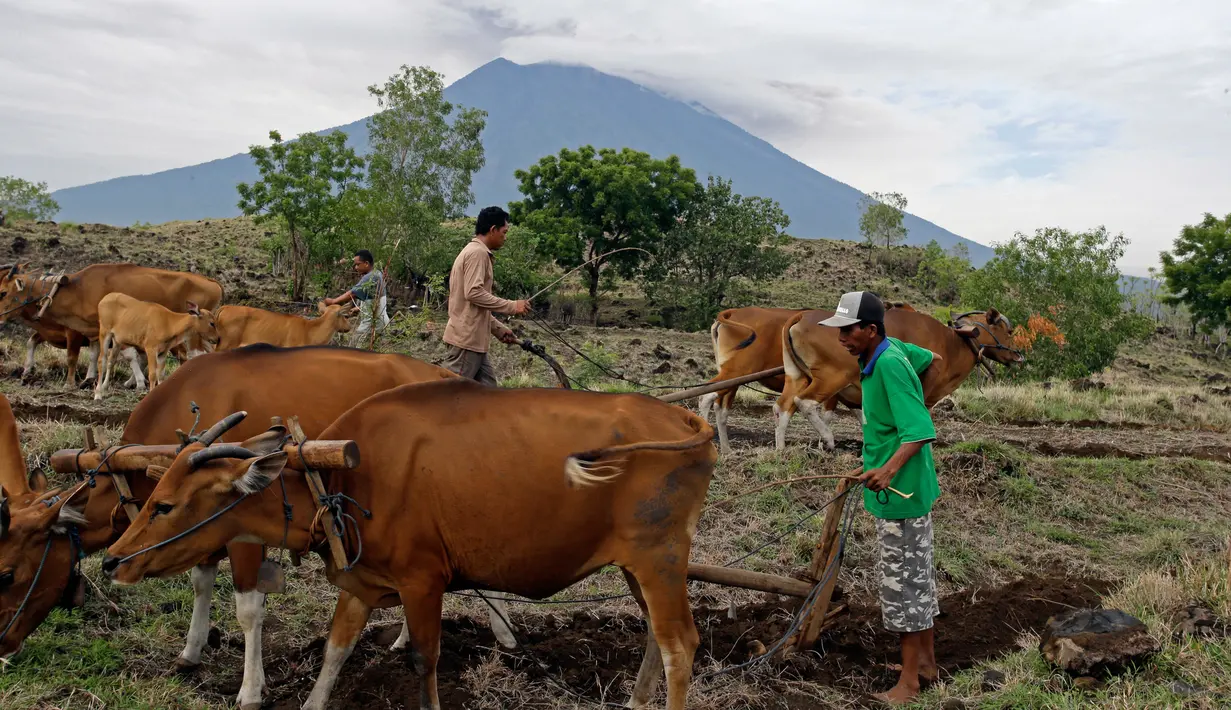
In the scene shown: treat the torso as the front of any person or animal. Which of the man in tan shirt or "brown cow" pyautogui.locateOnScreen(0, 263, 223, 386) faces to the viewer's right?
the man in tan shirt

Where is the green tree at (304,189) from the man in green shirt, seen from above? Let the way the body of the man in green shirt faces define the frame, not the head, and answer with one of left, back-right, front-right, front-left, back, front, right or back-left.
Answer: front-right

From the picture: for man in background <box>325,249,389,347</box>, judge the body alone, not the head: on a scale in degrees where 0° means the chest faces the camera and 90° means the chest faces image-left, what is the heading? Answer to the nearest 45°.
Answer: approximately 90°

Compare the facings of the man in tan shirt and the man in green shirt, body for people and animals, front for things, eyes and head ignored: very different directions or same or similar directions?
very different directions

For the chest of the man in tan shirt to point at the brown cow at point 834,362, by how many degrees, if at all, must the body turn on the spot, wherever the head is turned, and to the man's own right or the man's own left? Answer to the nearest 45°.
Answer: approximately 45° to the man's own left

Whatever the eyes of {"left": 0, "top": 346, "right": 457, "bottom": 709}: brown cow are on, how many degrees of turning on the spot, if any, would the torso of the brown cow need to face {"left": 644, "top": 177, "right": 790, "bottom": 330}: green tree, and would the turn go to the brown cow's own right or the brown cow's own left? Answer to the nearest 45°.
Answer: approximately 135° to the brown cow's own right

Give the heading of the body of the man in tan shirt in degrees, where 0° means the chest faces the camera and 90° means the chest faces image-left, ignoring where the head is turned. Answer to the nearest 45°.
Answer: approximately 270°

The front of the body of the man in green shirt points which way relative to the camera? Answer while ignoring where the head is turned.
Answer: to the viewer's left

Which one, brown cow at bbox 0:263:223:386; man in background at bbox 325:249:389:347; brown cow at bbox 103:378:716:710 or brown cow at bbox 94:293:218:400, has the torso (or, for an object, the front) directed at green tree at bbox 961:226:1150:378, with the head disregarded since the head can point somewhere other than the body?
brown cow at bbox 94:293:218:400

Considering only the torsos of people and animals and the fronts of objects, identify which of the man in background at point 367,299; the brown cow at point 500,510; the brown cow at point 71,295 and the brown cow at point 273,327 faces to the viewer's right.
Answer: the brown cow at point 273,327

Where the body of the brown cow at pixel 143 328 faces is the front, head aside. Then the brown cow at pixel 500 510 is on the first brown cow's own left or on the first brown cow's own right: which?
on the first brown cow's own right

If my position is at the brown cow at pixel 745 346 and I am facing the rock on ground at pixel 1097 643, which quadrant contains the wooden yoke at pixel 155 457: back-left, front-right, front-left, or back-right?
front-right

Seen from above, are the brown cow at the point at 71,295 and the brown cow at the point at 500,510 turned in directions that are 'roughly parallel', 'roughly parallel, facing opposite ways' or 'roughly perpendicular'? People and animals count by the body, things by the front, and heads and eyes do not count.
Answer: roughly parallel

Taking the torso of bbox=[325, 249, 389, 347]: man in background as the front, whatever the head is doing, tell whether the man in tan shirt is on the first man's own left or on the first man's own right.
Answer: on the first man's own left

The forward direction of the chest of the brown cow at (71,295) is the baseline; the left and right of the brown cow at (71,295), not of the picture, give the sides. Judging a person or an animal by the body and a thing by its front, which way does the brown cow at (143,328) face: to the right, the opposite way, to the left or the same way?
the opposite way

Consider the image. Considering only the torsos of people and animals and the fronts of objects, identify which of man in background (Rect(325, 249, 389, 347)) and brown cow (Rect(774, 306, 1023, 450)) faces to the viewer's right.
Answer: the brown cow

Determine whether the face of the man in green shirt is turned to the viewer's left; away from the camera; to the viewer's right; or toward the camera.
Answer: to the viewer's left

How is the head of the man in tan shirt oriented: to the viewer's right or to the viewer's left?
to the viewer's right

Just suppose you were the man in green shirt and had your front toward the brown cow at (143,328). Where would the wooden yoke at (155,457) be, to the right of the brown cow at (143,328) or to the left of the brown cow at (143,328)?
left

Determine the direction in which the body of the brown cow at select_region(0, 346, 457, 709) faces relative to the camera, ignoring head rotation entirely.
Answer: to the viewer's left

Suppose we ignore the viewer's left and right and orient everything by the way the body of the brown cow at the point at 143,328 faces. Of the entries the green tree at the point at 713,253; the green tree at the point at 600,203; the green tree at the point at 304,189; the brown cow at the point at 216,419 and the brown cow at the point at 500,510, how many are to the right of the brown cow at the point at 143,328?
2
